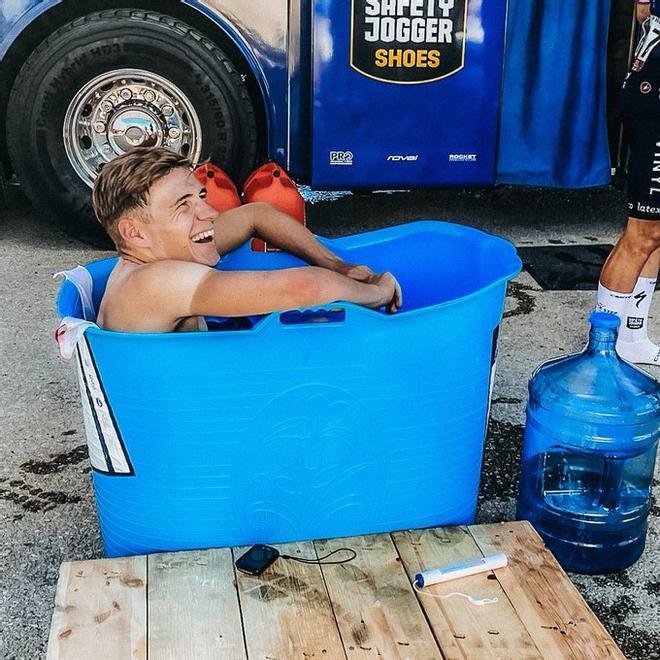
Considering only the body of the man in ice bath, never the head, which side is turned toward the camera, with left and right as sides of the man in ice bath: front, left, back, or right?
right

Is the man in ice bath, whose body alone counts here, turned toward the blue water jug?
yes

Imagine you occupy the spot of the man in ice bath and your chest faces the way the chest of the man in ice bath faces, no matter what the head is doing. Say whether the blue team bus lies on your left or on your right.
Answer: on your left

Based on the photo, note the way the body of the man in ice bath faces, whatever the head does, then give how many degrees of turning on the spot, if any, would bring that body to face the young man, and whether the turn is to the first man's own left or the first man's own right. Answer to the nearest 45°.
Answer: approximately 45° to the first man's own left
